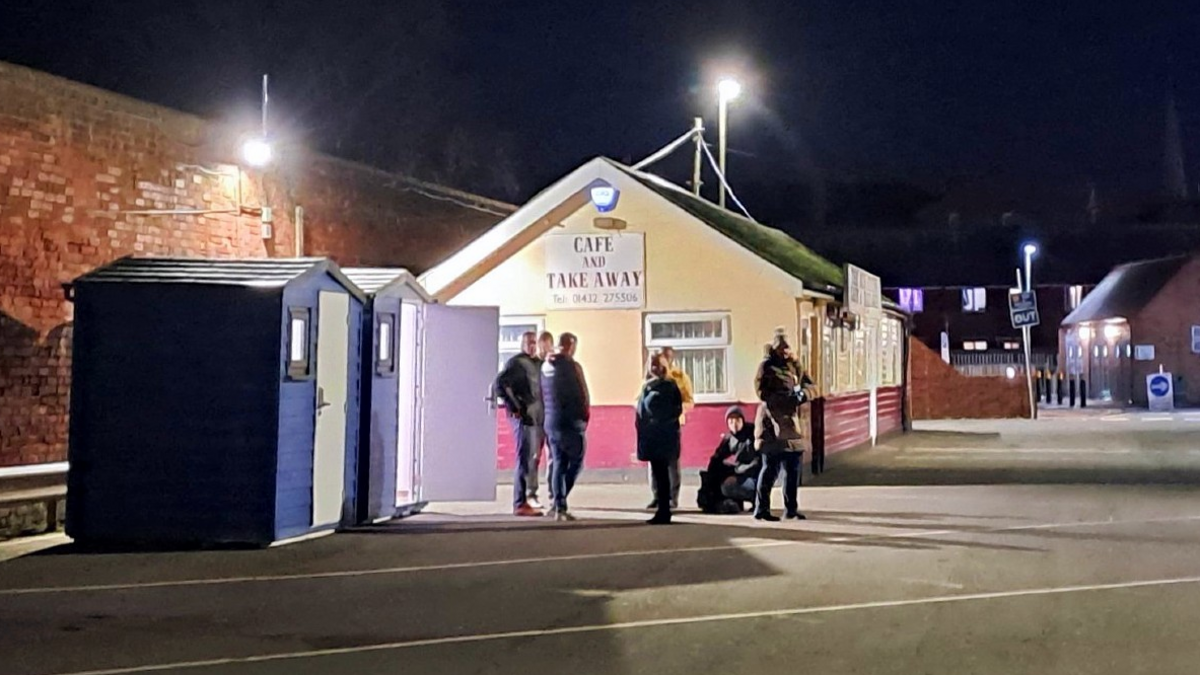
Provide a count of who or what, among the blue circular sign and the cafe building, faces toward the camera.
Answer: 2

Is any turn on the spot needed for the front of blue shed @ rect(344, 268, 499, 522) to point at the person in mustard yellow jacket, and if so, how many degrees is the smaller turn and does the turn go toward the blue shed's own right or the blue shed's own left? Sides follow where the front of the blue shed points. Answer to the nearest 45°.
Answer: approximately 45° to the blue shed's own left

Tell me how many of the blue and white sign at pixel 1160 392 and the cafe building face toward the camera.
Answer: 2

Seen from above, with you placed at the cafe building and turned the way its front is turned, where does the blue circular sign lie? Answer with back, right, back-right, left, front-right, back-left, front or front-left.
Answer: back-left

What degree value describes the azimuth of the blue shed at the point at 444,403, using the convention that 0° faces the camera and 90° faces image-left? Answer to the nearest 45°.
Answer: approximately 315°

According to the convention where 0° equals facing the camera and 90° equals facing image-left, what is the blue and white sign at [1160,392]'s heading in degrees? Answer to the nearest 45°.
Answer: approximately 0°

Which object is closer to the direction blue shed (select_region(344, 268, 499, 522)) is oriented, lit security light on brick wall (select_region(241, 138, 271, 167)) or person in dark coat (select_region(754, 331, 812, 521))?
the person in dark coat
